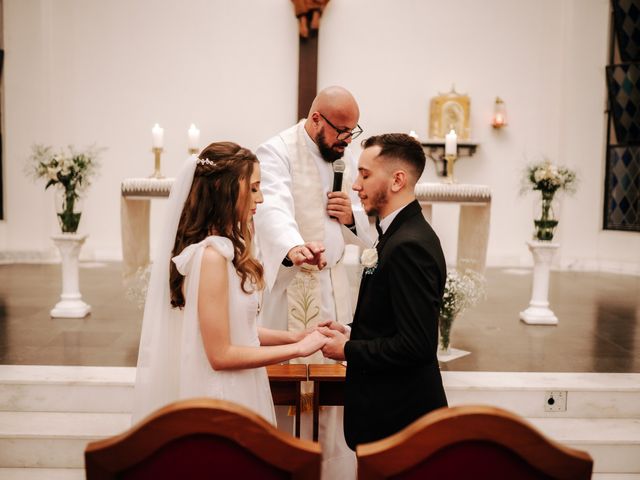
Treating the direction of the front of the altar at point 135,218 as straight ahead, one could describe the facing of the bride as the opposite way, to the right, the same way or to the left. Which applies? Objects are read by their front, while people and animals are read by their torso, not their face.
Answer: to the left

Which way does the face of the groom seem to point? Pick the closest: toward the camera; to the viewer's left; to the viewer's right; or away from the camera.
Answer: to the viewer's left

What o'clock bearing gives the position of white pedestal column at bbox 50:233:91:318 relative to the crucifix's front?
The white pedestal column is roughly at 1 o'clock from the crucifix.

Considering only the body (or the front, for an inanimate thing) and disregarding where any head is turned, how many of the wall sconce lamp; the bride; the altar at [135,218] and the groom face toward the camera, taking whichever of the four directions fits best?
2

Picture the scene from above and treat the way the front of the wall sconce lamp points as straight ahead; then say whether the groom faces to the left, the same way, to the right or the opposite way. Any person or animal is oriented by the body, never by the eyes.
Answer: to the right

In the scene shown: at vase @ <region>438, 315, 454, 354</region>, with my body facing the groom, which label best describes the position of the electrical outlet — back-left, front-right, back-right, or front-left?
front-left

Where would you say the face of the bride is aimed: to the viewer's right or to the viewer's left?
to the viewer's right

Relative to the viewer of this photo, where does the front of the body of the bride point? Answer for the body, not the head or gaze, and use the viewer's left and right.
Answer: facing to the right of the viewer

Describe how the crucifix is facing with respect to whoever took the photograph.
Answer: facing the viewer

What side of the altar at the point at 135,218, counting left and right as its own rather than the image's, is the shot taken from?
front

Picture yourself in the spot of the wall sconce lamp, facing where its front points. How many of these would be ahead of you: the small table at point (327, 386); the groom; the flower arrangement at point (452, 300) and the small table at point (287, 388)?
4

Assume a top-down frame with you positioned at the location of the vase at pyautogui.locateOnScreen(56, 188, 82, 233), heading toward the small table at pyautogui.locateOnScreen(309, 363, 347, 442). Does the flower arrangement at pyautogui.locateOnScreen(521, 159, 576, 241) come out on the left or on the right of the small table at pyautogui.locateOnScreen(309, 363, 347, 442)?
left

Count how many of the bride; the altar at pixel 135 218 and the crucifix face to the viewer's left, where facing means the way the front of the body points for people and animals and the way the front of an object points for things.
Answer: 0

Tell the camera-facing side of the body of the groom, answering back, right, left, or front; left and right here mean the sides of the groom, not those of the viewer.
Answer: left

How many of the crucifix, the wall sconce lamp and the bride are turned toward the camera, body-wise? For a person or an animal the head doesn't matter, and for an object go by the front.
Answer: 2

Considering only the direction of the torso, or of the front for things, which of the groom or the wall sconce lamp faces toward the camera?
the wall sconce lamp
